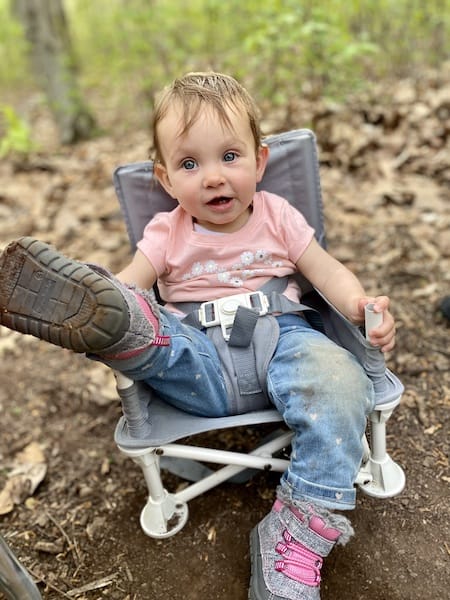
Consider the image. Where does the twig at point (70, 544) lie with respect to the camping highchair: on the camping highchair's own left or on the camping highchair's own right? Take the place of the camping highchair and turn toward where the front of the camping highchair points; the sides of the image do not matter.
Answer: on the camping highchair's own right

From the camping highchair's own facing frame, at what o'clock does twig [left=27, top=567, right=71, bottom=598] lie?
The twig is roughly at 2 o'clock from the camping highchair.

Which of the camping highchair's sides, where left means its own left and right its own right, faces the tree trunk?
back

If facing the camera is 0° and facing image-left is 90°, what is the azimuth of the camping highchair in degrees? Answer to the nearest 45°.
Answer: approximately 0°

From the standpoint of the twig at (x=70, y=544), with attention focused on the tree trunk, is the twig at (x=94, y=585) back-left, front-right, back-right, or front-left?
back-right

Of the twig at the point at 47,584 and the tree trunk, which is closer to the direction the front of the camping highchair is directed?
the twig

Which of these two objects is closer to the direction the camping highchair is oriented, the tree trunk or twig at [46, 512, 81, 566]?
the twig
